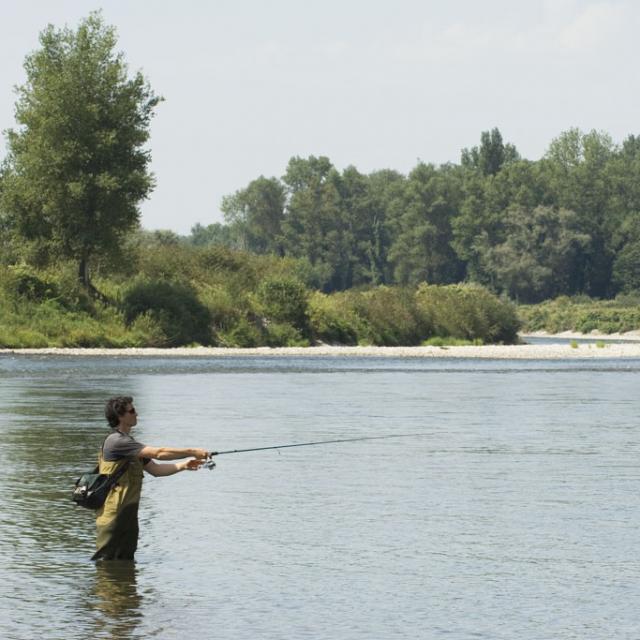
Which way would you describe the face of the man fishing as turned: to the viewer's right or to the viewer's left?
to the viewer's right

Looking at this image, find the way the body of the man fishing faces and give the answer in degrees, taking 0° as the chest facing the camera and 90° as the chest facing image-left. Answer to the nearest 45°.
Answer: approximately 270°
